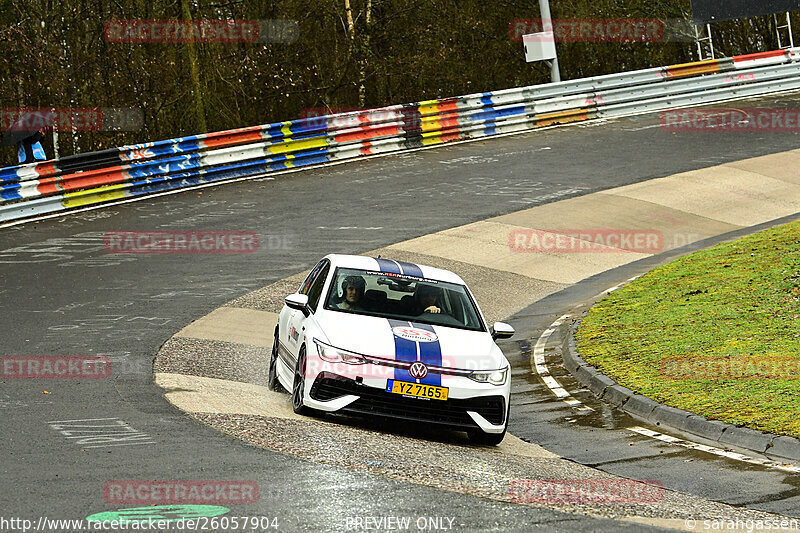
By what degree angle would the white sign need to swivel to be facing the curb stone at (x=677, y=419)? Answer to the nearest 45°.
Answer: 0° — it already faces it

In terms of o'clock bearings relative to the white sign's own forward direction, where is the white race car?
The white race car is roughly at 12 o'clock from the white sign.

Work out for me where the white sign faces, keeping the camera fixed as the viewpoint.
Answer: facing the viewer
